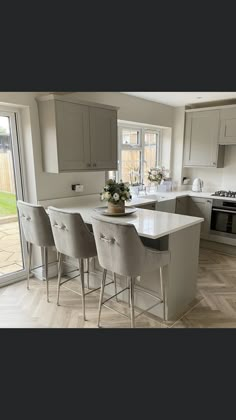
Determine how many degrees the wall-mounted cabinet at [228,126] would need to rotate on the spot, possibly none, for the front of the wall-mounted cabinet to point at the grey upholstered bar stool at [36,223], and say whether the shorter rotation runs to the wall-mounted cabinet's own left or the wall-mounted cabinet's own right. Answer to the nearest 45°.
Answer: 0° — it already faces it

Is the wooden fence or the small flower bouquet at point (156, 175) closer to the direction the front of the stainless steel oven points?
the wooden fence

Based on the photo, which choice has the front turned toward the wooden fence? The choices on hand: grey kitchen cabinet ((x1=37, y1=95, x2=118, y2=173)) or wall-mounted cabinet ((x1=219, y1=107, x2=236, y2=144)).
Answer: the wall-mounted cabinet

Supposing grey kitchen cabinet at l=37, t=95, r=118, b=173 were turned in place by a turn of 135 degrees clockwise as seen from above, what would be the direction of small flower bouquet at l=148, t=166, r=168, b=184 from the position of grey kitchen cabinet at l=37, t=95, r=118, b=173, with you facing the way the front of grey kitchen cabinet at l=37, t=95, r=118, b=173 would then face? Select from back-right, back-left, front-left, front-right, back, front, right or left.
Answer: back-right

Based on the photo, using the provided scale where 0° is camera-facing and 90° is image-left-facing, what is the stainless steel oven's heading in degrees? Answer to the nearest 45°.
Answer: approximately 45°
